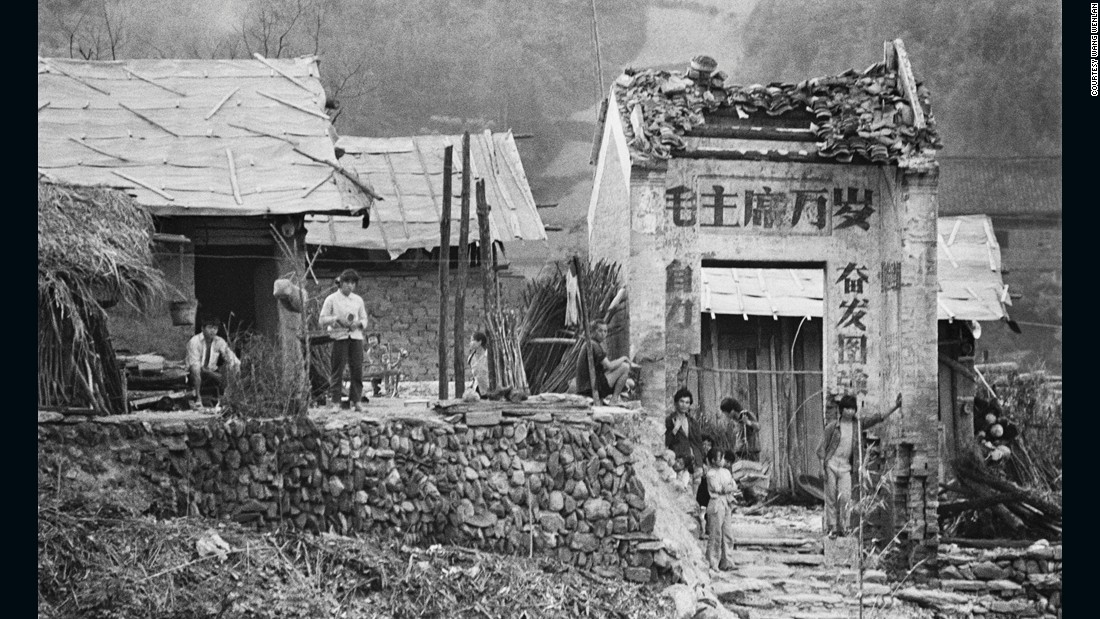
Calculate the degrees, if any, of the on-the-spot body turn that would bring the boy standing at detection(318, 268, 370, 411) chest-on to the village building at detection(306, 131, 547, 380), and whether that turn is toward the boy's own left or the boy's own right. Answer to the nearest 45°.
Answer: approximately 180°

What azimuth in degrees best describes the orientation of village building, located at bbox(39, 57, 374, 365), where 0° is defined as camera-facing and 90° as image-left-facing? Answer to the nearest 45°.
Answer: approximately 0°

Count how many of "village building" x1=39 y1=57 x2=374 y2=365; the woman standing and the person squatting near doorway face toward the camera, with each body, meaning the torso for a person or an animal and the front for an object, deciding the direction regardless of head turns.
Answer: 3

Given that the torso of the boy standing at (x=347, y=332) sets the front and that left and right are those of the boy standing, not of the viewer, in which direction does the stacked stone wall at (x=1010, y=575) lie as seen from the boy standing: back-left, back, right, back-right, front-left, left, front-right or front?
left
